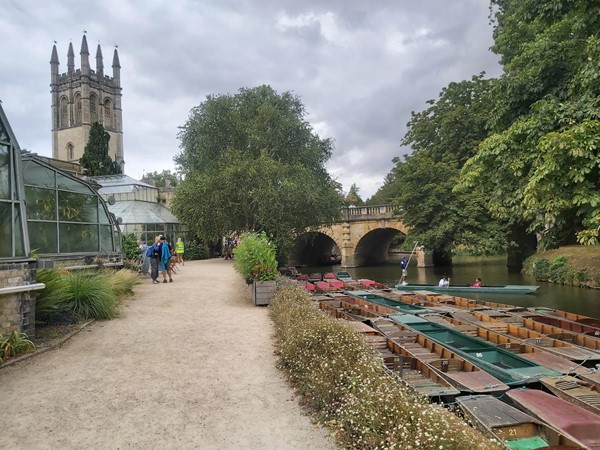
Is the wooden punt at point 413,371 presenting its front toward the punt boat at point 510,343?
no

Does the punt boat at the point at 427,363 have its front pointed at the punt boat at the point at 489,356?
no

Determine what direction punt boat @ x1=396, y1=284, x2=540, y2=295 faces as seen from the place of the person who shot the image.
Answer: facing to the right of the viewer

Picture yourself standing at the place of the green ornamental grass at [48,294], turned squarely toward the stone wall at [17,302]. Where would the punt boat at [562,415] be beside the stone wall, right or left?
left

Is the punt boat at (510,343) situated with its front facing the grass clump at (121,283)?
no

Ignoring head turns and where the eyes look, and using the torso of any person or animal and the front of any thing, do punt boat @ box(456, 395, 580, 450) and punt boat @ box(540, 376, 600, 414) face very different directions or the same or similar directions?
same or similar directions

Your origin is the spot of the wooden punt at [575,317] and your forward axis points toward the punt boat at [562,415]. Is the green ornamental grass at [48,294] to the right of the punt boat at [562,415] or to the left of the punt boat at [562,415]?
right
